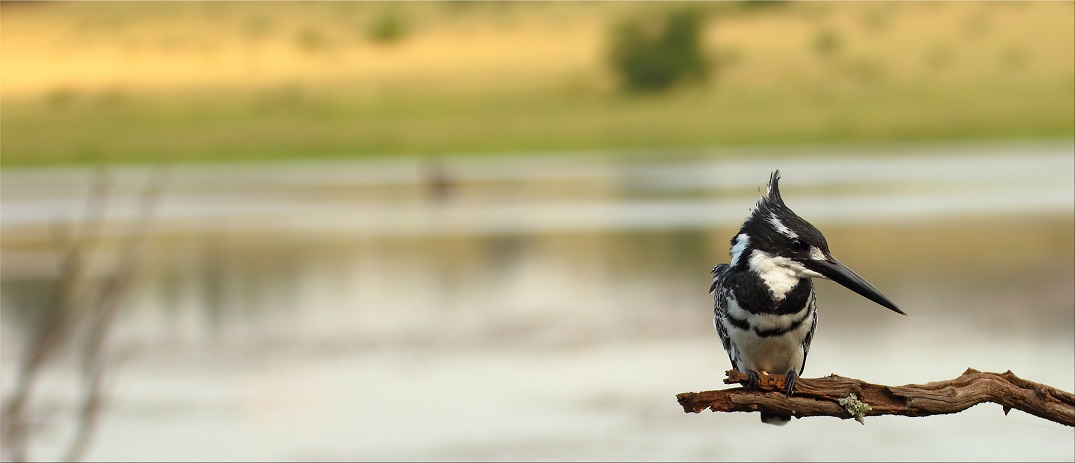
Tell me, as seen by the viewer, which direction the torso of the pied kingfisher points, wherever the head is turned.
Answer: toward the camera
